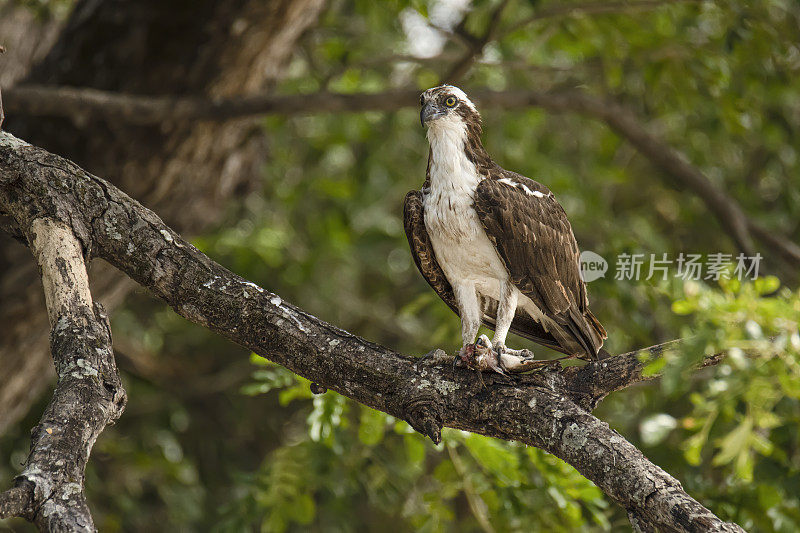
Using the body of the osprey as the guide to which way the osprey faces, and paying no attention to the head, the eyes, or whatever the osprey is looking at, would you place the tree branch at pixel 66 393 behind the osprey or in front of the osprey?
in front

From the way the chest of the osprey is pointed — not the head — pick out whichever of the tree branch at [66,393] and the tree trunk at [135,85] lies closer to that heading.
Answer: the tree branch

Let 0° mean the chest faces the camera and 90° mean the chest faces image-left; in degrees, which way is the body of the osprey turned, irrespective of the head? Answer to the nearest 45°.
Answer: approximately 45°

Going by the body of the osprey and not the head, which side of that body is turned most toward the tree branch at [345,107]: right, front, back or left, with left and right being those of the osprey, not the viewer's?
right

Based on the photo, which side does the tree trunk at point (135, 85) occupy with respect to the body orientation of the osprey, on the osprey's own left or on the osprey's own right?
on the osprey's own right
